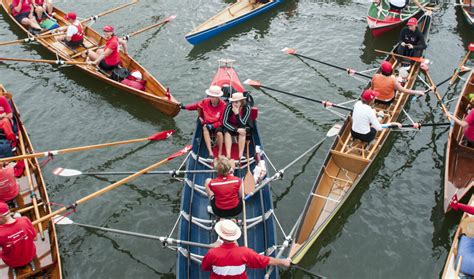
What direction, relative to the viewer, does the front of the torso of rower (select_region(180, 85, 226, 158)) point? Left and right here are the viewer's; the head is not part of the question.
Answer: facing the viewer

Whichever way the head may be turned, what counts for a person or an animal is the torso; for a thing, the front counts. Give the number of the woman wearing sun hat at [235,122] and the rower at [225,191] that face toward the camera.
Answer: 1

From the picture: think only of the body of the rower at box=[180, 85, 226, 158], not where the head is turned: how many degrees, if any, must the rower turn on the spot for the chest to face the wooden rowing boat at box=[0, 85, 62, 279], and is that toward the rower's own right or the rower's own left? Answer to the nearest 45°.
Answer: approximately 45° to the rower's own right

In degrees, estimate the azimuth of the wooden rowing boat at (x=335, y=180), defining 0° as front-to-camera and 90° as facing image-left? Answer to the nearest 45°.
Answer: approximately 45°

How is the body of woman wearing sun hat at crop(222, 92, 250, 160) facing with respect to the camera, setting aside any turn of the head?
toward the camera

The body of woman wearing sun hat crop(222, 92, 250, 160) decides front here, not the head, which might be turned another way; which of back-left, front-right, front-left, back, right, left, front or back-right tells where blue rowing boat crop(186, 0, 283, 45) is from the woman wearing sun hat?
back

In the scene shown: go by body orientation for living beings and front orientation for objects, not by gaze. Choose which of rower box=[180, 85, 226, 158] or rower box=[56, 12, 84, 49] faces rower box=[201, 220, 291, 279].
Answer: rower box=[180, 85, 226, 158]

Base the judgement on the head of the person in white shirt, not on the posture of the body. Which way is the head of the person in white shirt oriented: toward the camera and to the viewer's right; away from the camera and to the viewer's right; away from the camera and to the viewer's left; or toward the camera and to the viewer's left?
away from the camera and to the viewer's right

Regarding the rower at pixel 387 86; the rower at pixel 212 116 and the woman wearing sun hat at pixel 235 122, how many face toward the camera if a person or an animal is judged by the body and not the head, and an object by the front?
2

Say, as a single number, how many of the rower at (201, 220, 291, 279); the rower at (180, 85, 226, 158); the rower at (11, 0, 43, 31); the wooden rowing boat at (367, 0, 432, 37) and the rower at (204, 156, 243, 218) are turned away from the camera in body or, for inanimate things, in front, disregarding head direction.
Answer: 2

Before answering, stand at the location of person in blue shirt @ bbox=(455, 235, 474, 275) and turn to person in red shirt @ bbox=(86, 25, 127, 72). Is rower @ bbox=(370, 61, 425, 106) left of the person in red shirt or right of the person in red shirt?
right

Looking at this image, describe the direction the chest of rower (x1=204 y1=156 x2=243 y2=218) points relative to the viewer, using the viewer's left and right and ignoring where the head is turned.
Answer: facing away from the viewer

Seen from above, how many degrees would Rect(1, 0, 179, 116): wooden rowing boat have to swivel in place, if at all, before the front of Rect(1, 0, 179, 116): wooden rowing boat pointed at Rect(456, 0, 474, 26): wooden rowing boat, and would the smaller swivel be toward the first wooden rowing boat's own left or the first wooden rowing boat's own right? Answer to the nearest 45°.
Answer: approximately 45° to the first wooden rowing boat's own left

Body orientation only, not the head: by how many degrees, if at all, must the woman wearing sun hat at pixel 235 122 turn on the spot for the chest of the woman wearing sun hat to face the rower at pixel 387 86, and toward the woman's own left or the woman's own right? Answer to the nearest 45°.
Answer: approximately 135° to the woman's own left

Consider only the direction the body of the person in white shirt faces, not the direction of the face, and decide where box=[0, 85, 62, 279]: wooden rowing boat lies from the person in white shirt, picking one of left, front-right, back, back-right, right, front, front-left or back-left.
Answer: back

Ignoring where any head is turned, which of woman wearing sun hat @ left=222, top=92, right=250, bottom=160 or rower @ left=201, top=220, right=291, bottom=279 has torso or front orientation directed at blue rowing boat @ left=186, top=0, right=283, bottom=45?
the rower

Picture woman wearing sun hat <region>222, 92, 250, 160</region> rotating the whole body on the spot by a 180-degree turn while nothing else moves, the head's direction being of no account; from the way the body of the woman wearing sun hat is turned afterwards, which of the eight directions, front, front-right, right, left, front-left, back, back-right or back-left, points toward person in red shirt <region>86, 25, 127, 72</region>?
front-left
